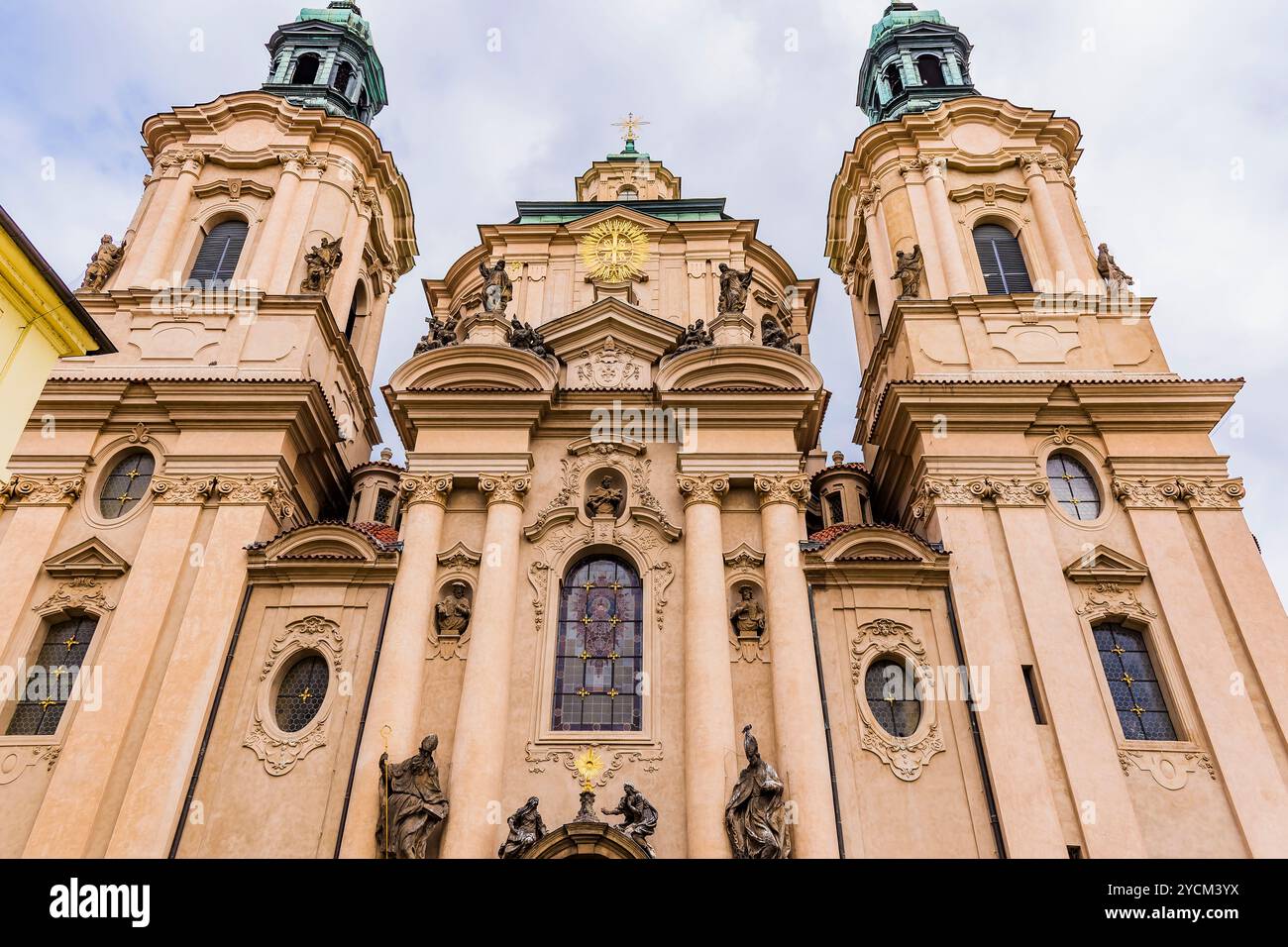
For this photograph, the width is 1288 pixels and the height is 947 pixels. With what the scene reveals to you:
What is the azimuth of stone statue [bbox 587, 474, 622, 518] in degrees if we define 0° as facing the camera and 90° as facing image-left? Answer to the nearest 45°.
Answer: approximately 0°

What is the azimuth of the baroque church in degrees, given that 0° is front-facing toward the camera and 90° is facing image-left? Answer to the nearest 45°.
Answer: approximately 0°
